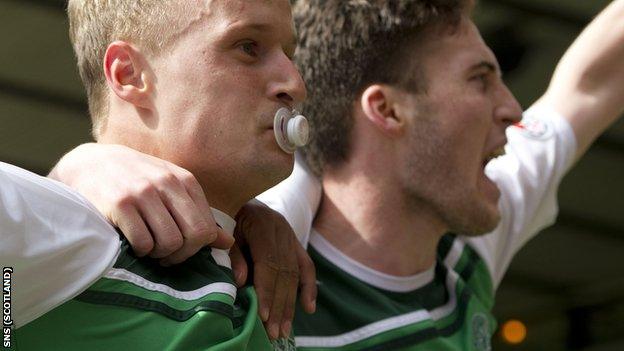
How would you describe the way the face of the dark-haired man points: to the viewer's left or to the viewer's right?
to the viewer's right

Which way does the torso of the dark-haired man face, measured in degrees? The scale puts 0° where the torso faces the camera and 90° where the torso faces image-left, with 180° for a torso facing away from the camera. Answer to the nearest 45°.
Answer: approximately 315°

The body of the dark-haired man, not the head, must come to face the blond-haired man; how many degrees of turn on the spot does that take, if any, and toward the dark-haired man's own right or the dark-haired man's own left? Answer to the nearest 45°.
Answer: approximately 90° to the dark-haired man's own right
